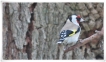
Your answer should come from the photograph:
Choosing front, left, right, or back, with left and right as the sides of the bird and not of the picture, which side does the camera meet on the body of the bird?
right
